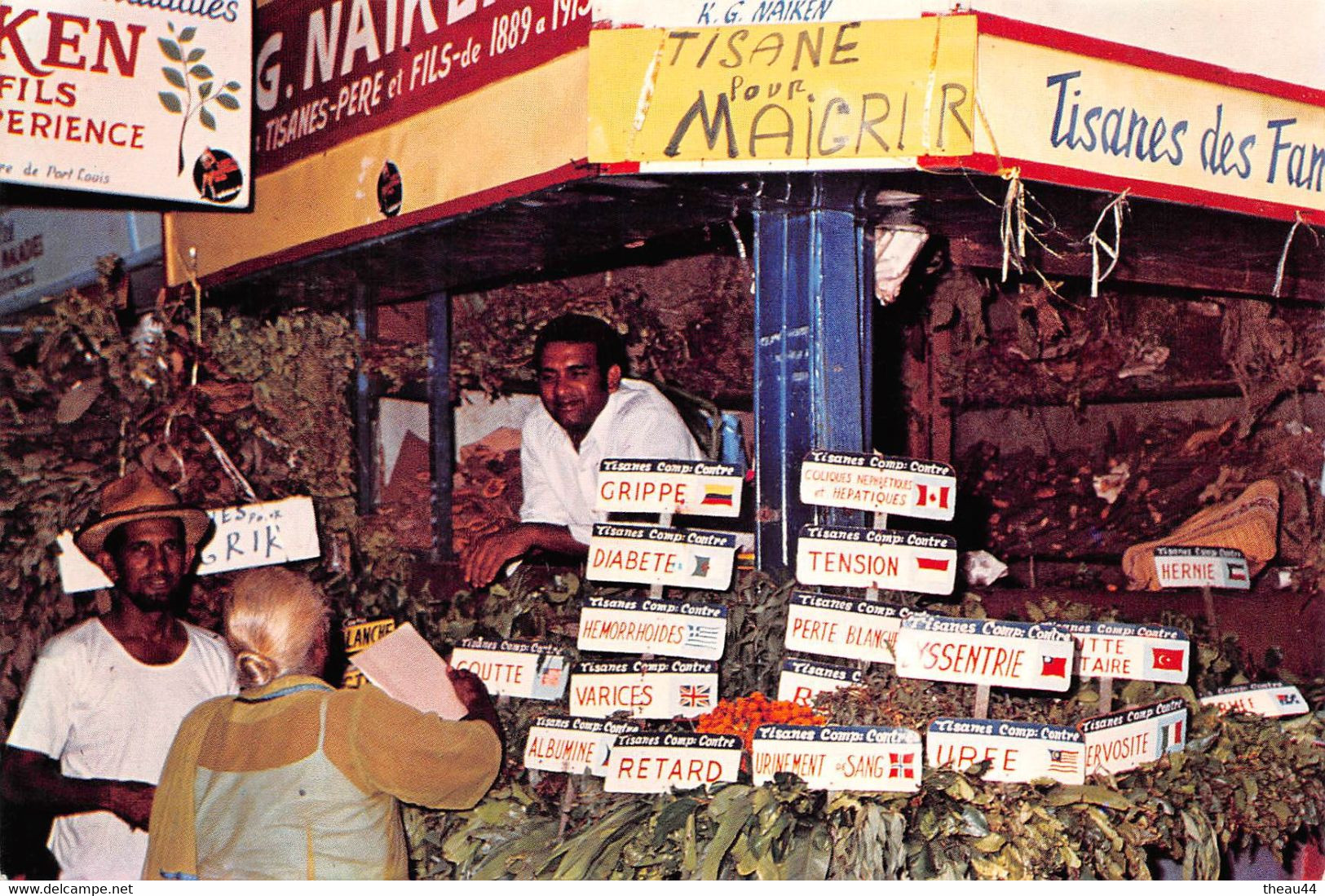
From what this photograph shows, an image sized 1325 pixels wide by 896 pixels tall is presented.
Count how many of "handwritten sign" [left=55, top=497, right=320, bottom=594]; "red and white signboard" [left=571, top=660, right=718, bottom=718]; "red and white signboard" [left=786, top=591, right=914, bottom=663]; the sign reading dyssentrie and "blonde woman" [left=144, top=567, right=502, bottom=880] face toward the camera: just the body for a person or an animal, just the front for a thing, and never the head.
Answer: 4

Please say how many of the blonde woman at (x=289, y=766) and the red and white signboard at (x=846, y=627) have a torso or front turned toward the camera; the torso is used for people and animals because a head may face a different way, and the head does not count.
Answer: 1

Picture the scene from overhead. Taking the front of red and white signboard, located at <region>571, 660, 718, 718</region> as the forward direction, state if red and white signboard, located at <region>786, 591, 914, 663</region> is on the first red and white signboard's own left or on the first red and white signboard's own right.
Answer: on the first red and white signboard's own left

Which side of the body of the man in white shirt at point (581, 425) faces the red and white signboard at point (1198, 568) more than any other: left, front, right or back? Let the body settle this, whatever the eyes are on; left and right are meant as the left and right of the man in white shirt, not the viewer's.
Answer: left

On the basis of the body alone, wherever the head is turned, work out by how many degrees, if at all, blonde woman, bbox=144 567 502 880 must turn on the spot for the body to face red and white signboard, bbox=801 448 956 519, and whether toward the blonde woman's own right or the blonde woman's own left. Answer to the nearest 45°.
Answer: approximately 90° to the blonde woman's own right

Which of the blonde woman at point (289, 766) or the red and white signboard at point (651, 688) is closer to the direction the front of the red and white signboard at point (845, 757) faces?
the blonde woman

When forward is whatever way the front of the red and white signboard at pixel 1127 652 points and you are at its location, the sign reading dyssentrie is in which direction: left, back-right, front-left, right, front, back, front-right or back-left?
front-right

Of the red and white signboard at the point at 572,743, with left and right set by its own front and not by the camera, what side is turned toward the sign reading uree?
left

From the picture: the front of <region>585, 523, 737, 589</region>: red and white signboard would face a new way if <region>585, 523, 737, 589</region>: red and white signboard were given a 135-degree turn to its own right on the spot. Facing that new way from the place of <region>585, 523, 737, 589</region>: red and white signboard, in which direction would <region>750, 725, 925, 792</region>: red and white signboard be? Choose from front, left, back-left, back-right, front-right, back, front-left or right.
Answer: back

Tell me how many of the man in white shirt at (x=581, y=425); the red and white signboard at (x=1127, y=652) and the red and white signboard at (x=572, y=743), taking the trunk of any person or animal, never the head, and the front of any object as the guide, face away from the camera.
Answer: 0

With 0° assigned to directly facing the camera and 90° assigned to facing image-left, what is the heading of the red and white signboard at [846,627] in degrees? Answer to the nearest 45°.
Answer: approximately 0°

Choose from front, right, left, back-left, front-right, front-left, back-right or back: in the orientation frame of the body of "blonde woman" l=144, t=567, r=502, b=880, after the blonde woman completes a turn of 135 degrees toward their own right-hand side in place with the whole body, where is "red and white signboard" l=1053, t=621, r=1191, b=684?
front-left

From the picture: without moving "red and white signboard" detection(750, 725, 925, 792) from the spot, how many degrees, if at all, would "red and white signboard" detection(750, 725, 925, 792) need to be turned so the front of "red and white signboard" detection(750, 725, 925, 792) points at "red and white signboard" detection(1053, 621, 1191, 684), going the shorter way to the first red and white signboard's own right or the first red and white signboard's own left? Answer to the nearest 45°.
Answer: approximately 135° to the first red and white signboard's own left

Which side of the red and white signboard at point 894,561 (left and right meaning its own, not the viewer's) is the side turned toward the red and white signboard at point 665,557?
right

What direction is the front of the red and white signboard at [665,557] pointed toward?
toward the camera

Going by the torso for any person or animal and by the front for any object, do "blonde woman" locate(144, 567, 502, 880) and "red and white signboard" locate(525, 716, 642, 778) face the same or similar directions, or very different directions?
very different directions

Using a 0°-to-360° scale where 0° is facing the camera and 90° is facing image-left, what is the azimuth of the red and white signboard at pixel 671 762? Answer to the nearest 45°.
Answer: approximately 0°

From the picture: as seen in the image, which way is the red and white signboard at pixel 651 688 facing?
toward the camera
